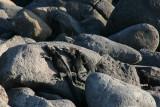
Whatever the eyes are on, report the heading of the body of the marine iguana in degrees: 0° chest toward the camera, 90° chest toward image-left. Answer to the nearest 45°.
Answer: approximately 135°

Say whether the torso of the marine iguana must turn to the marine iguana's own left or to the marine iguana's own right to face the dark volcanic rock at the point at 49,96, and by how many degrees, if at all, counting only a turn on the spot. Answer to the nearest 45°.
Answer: approximately 135° to the marine iguana's own left

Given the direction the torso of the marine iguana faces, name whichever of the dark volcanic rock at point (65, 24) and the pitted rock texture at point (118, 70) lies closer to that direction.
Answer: the dark volcanic rock

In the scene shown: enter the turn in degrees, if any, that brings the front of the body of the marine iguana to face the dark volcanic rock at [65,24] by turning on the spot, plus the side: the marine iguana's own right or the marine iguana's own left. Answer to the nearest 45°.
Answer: approximately 45° to the marine iguana's own right

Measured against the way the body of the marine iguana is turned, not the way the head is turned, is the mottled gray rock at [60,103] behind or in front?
behind

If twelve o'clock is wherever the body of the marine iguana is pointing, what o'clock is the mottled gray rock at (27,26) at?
The mottled gray rock is roughly at 1 o'clock from the marine iguana.

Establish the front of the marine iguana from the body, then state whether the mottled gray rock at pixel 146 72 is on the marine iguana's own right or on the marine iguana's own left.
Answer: on the marine iguana's own right
